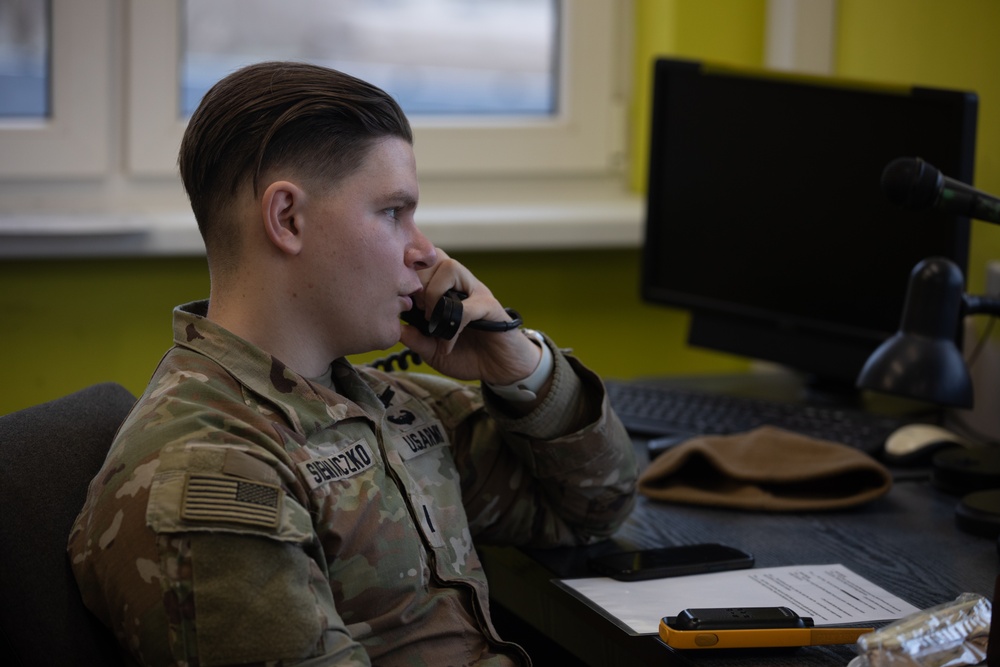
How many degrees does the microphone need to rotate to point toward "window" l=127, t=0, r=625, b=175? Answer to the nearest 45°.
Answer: approximately 45° to its right

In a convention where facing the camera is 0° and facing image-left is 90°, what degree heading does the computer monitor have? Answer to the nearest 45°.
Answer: approximately 45°

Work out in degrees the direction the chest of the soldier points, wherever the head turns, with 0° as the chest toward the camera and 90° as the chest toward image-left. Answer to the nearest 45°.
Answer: approximately 315°

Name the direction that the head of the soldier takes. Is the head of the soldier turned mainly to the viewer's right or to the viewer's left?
to the viewer's right

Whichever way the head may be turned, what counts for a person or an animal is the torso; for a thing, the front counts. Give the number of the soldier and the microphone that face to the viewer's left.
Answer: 1

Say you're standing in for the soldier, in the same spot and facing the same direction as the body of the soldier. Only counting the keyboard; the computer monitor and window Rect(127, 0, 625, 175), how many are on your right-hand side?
0

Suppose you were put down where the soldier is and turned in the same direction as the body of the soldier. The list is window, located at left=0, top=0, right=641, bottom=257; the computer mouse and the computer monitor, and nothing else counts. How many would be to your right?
0

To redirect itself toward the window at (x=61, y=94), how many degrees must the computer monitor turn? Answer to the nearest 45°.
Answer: approximately 45° to its right

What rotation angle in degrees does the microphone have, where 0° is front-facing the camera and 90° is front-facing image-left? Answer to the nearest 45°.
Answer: approximately 90°

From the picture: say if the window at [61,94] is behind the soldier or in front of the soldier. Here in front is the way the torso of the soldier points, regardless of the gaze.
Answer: behind
